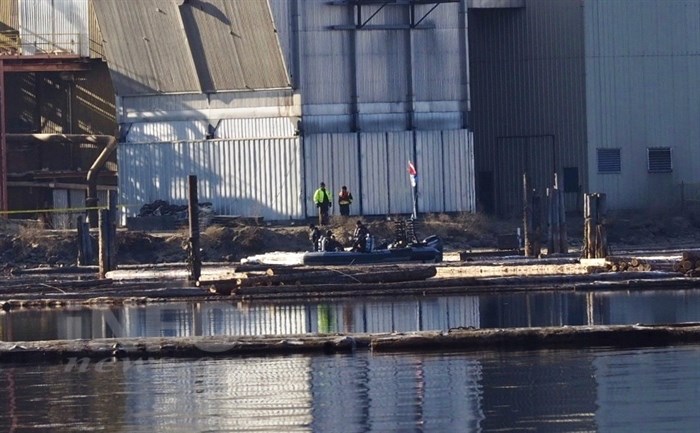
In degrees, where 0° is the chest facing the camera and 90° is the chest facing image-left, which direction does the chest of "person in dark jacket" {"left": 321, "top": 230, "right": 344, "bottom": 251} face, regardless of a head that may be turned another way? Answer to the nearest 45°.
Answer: approximately 270°

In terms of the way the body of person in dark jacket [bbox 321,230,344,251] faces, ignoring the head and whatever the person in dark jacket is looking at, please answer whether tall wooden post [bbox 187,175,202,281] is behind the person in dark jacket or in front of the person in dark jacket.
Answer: behind

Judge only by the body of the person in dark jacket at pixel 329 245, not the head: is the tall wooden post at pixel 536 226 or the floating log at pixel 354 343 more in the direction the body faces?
the tall wooden post

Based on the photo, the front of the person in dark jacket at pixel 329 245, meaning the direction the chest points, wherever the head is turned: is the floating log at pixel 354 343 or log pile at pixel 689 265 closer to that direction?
the log pile

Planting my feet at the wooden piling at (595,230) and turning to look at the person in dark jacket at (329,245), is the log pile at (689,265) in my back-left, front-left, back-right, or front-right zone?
back-left

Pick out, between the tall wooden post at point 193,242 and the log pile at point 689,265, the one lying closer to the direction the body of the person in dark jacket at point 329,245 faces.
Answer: the log pile

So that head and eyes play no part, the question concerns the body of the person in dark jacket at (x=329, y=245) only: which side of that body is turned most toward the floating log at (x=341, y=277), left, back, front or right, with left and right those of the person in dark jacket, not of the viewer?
right

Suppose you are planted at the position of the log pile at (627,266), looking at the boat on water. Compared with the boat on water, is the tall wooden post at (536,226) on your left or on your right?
right

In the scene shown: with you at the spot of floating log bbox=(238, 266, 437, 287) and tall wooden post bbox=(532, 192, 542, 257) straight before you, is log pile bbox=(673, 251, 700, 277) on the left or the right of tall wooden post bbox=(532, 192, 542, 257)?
right

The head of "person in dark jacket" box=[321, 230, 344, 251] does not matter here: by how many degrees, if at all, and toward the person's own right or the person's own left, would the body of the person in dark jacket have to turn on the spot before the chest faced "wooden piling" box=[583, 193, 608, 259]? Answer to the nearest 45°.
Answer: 0° — they already face it

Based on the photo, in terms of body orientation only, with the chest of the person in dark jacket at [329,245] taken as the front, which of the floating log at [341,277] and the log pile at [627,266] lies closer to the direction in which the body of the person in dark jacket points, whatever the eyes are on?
the log pile
